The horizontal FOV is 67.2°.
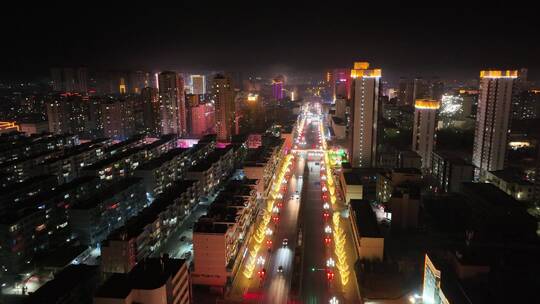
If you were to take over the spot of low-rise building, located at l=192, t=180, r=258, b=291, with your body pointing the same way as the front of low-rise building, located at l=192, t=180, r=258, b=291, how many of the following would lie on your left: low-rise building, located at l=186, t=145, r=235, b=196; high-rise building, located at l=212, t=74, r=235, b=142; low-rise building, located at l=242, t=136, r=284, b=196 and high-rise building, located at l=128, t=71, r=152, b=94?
4

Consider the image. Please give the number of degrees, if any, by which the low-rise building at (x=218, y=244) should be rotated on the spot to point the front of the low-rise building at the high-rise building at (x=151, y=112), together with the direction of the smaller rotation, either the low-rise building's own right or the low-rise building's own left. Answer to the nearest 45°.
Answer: approximately 90° to the low-rise building's own left

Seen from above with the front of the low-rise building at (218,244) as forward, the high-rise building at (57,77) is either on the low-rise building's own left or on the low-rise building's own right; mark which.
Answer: on the low-rise building's own left

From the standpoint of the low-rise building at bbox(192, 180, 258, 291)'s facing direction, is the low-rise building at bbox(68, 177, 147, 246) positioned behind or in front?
behind

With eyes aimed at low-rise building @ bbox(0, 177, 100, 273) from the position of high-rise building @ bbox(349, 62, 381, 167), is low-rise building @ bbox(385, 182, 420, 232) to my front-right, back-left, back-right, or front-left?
front-left

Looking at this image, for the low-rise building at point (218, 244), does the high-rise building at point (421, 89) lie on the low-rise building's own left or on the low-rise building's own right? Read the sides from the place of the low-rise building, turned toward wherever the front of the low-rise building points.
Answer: on the low-rise building's own left

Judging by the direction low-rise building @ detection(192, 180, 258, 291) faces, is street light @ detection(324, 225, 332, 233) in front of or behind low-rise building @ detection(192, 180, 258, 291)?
in front

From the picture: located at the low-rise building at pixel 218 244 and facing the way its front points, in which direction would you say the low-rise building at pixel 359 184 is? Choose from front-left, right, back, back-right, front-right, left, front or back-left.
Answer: front-left

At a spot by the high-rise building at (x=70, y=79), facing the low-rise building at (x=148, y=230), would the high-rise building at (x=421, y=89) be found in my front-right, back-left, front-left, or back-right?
front-left

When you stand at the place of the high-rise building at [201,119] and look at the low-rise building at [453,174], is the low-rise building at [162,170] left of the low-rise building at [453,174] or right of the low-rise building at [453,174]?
right

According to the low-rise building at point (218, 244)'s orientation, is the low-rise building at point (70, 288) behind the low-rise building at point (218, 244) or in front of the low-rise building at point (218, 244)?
behind

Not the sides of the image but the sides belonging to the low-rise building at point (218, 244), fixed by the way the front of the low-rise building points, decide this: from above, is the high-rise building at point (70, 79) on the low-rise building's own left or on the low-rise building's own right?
on the low-rise building's own left

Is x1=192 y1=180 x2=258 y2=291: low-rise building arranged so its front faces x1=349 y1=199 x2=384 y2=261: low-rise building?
yes

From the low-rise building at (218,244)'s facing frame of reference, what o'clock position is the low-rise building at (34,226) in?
the low-rise building at (34,226) is roughly at 7 o'clock from the low-rise building at (218,244).

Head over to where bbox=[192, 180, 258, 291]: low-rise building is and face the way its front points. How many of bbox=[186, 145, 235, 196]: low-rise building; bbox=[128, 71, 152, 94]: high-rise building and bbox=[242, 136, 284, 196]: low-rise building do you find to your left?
3

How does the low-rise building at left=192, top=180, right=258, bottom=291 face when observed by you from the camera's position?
facing to the right of the viewer

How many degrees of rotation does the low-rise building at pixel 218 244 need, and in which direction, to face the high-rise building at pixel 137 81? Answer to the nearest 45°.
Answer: approximately 90° to its left

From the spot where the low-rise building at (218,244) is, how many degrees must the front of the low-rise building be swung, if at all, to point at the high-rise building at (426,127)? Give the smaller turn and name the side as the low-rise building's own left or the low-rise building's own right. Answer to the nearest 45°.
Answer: approximately 45° to the low-rise building's own left

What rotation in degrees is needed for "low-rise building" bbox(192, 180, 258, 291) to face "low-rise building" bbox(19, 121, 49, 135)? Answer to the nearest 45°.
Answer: approximately 135° to its left

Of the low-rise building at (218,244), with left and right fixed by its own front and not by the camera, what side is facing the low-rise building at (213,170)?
left
